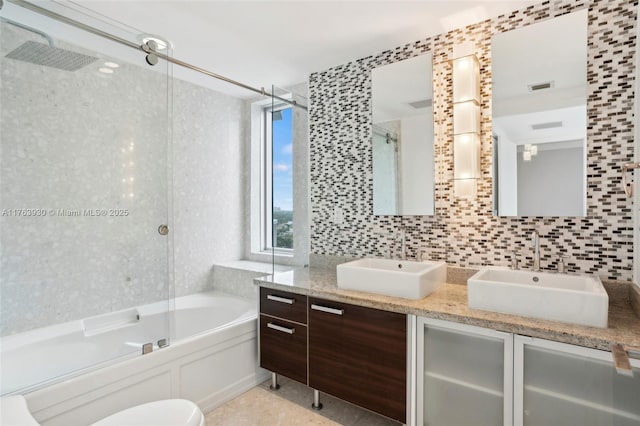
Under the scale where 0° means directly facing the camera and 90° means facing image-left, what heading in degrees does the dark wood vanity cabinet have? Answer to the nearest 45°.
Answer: approximately 45°

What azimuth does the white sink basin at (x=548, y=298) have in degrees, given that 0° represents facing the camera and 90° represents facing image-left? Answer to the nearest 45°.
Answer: approximately 0°

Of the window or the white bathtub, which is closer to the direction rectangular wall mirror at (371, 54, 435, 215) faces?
the white bathtub

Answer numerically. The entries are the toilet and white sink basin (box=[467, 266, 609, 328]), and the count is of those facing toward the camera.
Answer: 1

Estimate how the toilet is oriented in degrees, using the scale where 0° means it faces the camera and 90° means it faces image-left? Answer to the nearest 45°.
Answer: approximately 270°

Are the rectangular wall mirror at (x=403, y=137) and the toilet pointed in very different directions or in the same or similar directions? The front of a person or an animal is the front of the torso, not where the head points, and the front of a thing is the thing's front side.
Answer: very different directions

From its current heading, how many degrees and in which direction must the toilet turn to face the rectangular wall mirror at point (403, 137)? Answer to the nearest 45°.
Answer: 0° — it already faces it

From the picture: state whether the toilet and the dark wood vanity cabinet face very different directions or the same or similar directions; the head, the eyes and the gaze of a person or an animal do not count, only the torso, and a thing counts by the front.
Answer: very different directions
